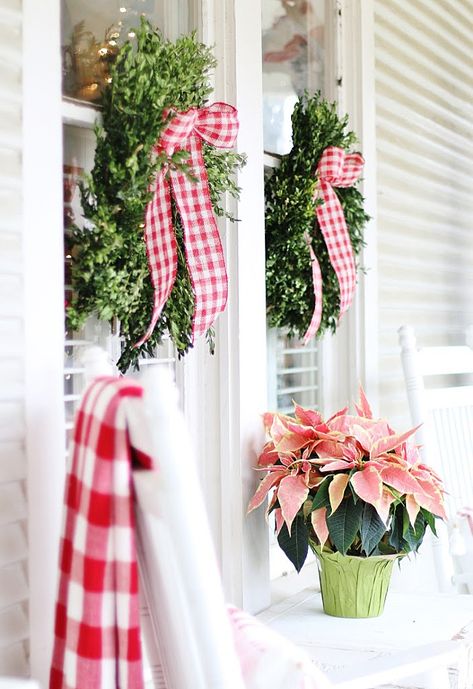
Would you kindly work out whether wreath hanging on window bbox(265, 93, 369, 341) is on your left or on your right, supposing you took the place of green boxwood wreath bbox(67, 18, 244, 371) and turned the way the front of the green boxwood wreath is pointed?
on your left

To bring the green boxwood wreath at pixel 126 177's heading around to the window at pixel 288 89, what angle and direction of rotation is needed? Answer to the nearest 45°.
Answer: approximately 90° to its left

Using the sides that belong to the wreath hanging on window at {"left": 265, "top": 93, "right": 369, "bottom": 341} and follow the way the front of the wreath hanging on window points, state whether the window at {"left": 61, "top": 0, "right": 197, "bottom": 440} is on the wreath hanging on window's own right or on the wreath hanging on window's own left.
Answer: on the wreath hanging on window's own right

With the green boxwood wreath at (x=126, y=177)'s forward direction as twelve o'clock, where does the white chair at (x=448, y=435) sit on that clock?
The white chair is roughly at 9 o'clock from the green boxwood wreath.

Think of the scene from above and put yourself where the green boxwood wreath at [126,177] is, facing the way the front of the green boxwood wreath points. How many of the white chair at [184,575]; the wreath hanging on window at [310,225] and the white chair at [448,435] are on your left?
2

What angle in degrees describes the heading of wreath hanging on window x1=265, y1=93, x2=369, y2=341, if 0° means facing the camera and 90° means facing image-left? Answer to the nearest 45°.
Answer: approximately 315°

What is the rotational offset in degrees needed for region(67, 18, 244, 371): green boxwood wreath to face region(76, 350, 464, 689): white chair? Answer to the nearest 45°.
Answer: approximately 45° to its right

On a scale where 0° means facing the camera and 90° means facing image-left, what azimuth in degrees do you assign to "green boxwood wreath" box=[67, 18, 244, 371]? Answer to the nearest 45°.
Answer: approximately 315°
